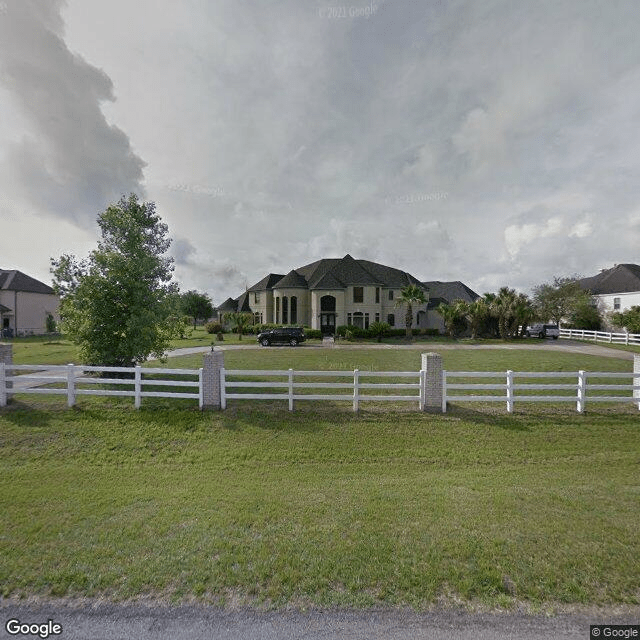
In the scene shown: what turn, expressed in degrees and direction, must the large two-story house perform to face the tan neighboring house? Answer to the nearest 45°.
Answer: approximately 90° to its right

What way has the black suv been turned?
to the viewer's left

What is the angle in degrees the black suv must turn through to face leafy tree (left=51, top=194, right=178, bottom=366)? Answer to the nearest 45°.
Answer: approximately 90° to its left

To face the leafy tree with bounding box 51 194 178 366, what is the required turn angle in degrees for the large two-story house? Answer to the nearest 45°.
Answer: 0° — it already faces it

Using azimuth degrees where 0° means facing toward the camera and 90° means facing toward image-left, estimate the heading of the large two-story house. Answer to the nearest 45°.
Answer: approximately 0°

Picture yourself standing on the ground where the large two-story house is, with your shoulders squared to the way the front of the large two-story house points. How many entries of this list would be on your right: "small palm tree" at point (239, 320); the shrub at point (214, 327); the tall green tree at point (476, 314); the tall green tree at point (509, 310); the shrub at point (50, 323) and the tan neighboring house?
4

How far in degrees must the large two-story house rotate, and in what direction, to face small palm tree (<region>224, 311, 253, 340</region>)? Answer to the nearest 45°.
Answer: approximately 90° to its right

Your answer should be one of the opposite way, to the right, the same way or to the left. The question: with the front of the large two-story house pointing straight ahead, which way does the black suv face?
to the right

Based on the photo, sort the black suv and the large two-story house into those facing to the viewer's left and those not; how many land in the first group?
1

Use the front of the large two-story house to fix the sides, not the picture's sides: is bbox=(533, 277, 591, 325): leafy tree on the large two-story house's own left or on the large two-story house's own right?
on the large two-story house's own left

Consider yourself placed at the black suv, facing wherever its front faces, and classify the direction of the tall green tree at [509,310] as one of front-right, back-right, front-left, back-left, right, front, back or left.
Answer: back
